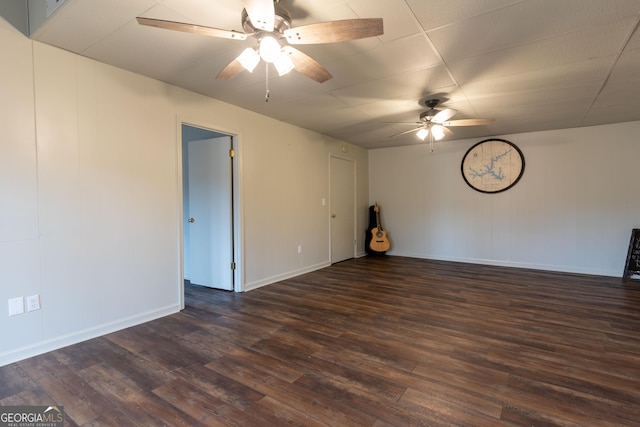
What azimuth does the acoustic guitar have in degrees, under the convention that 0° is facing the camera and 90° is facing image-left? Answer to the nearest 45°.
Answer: approximately 0°

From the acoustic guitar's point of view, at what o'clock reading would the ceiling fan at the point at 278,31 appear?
The ceiling fan is roughly at 12 o'clock from the acoustic guitar.

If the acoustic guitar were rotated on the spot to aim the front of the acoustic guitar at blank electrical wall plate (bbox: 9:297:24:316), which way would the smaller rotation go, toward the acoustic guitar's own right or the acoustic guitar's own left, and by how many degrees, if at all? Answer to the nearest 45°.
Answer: approximately 45° to the acoustic guitar's own right

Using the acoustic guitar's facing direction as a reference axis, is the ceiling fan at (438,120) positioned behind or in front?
in front

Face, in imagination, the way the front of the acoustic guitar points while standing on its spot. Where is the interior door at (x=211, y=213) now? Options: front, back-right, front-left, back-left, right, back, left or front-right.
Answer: front-right

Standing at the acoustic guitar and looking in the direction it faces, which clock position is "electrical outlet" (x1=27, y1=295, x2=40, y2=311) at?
The electrical outlet is roughly at 1 o'clock from the acoustic guitar.

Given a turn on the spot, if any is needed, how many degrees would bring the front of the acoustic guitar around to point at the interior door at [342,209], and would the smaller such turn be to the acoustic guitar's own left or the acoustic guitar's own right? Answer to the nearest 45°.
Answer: approximately 45° to the acoustic guitar's own right
